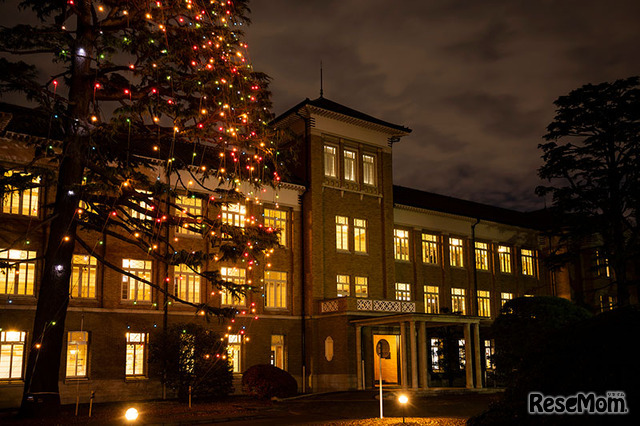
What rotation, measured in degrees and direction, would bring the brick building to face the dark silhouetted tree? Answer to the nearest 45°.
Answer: approximately 45° to its left

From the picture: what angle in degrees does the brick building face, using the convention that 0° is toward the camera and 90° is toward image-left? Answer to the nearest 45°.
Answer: approximately 315°
